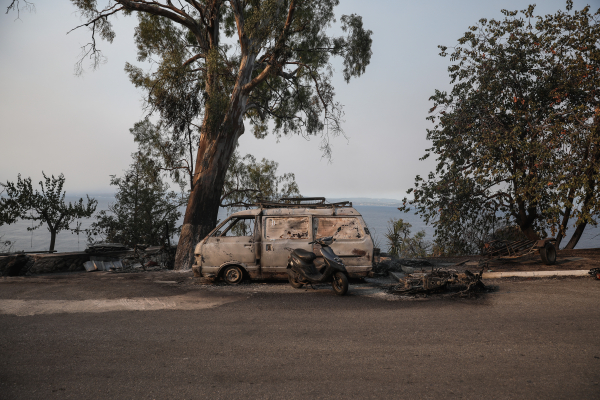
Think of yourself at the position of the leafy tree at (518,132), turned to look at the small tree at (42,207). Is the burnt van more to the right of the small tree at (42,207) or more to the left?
left

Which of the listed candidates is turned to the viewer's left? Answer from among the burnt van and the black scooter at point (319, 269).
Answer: the burnt van

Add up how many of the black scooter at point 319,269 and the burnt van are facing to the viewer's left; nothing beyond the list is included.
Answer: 1

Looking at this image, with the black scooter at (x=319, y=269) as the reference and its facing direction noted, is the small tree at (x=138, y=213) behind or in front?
behind

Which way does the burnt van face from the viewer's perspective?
to the viewer's left

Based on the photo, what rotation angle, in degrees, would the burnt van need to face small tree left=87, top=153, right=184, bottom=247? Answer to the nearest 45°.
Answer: approximately 45° to its right

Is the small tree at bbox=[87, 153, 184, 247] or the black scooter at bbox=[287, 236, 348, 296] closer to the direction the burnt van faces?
the small tree

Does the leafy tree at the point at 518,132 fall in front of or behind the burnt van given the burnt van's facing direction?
behind

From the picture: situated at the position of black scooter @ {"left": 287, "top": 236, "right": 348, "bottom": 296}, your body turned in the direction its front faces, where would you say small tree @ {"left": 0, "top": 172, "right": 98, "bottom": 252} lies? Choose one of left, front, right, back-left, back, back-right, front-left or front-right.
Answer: back

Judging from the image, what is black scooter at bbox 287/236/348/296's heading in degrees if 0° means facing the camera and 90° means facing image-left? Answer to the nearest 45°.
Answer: approximately 315°

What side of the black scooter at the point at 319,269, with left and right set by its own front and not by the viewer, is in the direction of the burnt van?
back

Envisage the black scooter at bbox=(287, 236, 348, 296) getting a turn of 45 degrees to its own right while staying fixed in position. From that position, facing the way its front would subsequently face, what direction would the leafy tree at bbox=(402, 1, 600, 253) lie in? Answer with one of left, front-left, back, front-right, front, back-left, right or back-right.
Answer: back-left

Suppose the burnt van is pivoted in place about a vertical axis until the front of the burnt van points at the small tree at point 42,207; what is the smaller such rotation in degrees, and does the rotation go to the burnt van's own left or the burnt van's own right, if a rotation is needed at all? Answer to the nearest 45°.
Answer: approximately 45° to the burnt van's own right
